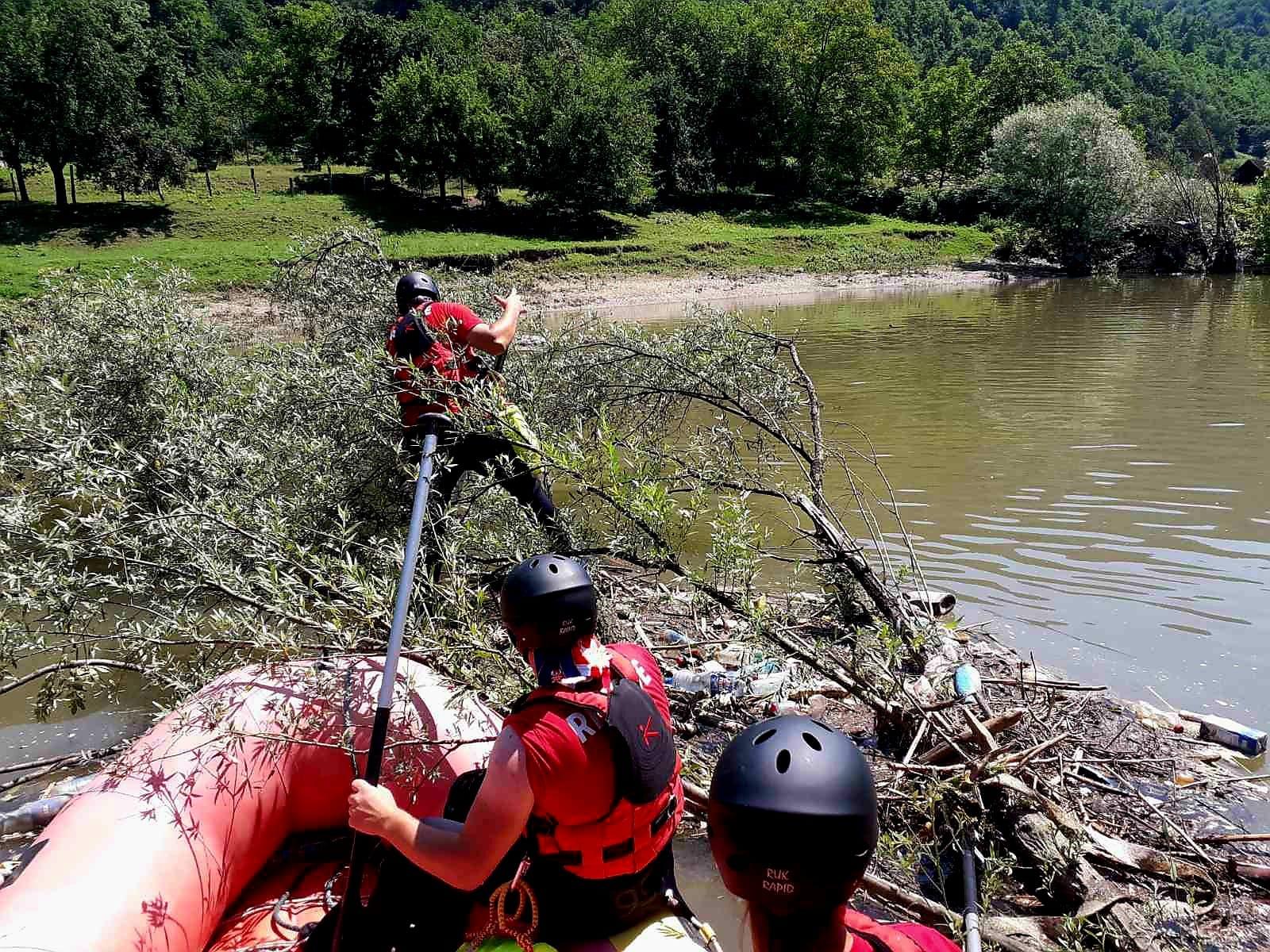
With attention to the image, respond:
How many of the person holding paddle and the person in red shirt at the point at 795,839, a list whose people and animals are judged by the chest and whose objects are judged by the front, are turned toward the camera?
0

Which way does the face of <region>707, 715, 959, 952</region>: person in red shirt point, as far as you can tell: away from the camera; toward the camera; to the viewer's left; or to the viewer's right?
away from the camera

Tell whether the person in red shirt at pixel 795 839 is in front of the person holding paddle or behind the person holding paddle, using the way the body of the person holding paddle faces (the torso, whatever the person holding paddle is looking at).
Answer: behind

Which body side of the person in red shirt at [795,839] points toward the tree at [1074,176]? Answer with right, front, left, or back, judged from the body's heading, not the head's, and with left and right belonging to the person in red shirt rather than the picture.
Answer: front

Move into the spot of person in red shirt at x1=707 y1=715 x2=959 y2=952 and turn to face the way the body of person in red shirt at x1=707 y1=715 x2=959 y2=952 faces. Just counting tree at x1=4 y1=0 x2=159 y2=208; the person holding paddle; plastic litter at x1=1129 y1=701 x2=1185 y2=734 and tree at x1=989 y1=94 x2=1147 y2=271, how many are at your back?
0

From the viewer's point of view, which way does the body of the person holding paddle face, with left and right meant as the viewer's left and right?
facing away from the viewer and to the left of the viewer

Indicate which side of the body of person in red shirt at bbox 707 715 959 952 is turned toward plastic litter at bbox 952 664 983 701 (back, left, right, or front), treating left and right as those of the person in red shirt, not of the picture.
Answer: front

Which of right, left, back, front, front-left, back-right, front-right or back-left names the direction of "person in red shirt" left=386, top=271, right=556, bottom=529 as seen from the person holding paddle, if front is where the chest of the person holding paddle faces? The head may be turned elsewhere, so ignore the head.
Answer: front-right

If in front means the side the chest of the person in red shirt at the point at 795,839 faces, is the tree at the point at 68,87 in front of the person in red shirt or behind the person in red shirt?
in front

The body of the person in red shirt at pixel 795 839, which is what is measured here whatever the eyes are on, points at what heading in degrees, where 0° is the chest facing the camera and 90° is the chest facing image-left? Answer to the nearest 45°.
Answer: approximately 180°

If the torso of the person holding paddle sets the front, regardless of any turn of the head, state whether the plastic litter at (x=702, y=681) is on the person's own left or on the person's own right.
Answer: on the person's own right
